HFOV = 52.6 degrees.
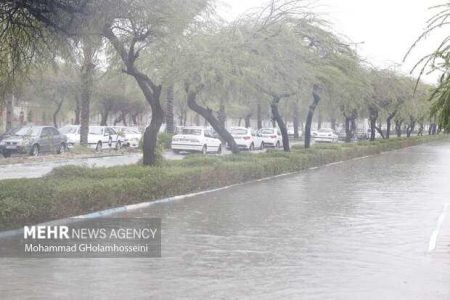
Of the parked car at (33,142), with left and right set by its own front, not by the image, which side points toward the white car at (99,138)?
back

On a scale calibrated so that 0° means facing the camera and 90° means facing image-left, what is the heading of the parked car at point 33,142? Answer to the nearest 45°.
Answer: approximately 45°

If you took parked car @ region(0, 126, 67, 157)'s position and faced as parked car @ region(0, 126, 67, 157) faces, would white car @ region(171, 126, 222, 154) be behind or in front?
behind

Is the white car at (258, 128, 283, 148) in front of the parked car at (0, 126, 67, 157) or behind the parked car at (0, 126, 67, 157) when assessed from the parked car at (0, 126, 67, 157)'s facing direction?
behind

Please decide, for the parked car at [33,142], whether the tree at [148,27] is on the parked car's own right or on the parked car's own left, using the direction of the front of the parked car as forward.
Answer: on the parked car's own left
